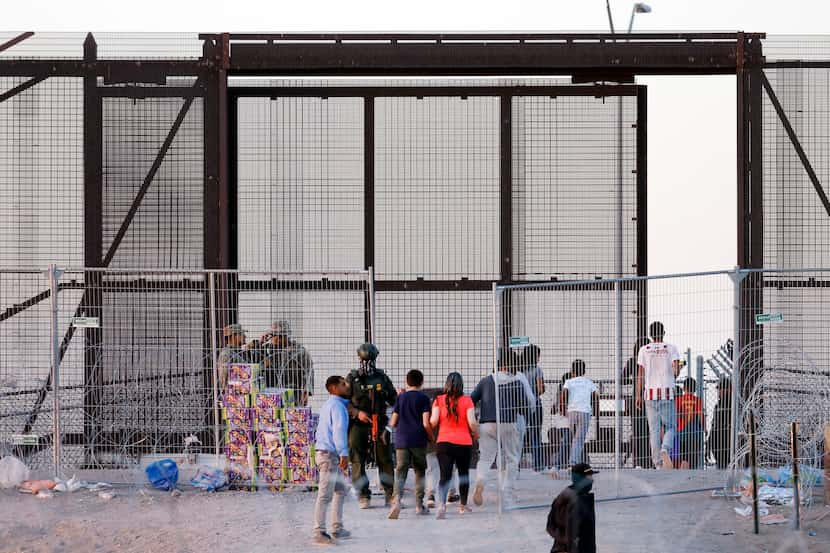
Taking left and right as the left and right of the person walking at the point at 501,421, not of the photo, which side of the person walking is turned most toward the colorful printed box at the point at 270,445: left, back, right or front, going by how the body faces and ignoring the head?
left

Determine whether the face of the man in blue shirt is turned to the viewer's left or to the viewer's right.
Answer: to the viewer's right

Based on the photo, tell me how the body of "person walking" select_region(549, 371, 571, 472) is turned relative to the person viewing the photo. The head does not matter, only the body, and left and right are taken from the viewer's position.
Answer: facing away from the viewer

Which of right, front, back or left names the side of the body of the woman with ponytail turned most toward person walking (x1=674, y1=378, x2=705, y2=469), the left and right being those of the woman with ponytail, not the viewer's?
right

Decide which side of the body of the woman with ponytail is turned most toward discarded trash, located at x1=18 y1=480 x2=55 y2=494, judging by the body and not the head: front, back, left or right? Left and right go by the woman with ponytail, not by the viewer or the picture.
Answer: left

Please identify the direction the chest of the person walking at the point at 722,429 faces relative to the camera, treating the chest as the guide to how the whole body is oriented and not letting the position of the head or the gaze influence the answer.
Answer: away from the camera

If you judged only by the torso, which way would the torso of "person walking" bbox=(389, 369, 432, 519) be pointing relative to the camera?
away from the camera

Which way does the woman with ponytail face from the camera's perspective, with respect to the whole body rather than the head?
away from the camera

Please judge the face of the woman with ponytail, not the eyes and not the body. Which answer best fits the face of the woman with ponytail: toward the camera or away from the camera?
away from the camera

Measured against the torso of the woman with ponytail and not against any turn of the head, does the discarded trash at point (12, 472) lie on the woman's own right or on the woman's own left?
on the woman's own left

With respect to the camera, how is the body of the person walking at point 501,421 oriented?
away from the camera
